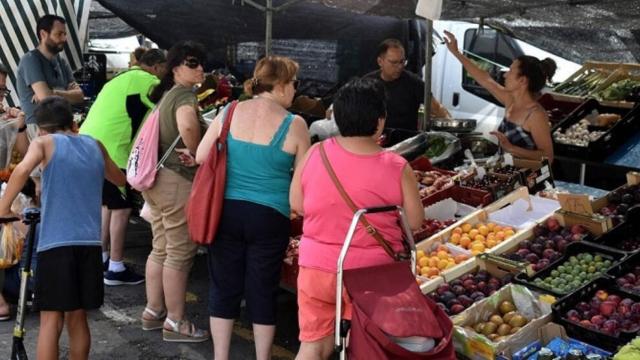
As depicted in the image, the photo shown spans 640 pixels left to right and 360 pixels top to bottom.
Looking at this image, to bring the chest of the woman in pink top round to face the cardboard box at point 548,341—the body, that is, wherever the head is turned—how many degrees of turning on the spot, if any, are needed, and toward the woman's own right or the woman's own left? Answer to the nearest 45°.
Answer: approximately 90° to the woman's own right

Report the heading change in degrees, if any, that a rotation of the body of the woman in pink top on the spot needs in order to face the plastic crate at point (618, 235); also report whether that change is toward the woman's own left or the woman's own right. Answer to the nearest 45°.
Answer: approximately 45° to the woman's own right

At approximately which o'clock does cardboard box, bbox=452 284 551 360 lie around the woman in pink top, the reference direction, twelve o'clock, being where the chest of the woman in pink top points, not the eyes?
The cardboard box is roughly at 2 o'clock from the woman in pink top.

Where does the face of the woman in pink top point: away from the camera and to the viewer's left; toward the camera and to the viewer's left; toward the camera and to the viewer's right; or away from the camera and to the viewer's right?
away from the camera and to the viewer's right

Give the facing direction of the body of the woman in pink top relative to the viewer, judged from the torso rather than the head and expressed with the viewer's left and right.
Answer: facing away from the viewer

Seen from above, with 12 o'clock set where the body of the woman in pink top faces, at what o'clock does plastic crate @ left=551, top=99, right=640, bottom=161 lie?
The plastic crate is roughly at 1 o'clock from the woman in pink top.

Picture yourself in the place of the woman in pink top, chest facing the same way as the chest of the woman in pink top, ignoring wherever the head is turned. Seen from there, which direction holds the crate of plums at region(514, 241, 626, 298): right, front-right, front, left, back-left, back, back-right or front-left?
front-right

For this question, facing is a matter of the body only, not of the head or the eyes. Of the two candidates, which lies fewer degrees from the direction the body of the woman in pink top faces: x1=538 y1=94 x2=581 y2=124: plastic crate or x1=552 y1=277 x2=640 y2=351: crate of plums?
the plastic crate

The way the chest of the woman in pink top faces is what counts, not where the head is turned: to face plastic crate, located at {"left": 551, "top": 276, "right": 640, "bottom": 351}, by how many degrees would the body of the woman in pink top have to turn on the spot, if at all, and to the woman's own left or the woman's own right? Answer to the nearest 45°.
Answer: approximately 90° to the woman's own right

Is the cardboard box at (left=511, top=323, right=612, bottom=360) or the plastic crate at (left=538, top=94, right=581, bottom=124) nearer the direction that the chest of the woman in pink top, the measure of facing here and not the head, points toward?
the plastic crate

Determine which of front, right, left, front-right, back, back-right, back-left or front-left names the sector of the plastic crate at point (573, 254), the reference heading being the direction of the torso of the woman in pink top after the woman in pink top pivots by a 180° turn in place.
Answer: back-left

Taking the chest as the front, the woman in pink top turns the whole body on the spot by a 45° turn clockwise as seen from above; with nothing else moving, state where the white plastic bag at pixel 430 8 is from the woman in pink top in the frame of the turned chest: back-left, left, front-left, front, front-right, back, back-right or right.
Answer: front-left

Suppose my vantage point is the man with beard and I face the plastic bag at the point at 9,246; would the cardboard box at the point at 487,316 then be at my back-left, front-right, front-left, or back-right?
front-left

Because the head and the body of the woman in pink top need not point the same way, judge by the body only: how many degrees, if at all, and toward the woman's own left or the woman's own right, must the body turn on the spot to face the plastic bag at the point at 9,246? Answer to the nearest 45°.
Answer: approximately 45° to the woman's own left

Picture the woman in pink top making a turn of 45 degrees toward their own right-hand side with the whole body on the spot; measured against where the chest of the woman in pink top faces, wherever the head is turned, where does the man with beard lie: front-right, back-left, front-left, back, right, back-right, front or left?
left

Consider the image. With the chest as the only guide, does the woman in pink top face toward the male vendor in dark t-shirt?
yes
